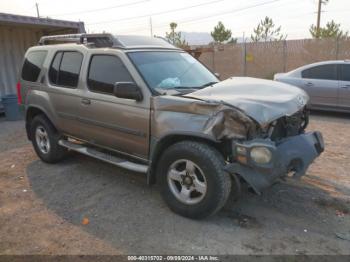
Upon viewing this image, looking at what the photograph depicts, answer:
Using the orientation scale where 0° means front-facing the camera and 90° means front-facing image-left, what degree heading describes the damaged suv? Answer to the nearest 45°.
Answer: approximately 315°

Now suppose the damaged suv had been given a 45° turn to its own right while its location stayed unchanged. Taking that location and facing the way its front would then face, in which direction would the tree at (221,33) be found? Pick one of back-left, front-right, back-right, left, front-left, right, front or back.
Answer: back
